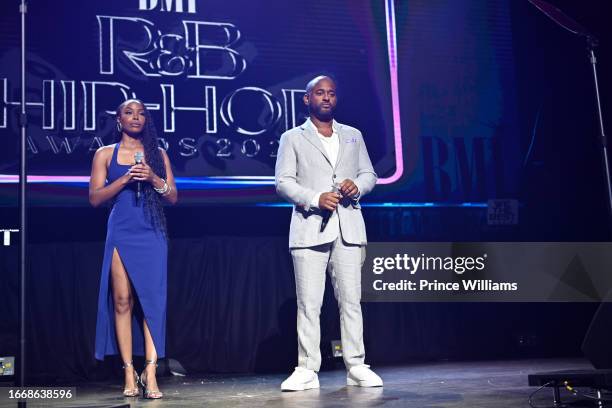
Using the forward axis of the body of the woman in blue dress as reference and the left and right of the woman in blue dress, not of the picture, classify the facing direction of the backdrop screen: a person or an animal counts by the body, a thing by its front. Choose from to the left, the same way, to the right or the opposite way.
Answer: the same way

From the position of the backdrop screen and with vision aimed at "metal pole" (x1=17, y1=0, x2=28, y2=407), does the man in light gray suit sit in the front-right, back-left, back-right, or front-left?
front-left

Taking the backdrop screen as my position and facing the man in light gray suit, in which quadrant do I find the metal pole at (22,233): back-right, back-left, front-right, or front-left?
front-right

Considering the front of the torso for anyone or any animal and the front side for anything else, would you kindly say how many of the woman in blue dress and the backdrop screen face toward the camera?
2

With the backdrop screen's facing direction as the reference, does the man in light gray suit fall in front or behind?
in front

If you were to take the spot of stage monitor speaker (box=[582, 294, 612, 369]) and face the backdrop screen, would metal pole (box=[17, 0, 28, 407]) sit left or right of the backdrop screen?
left

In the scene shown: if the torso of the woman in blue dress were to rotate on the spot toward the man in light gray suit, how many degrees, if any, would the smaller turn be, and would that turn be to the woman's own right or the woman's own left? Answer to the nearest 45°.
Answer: approximately 90° to the woman's own left

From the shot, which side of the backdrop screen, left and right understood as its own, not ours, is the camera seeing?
front

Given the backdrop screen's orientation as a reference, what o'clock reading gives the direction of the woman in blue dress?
The woman in blue dress is roughly at 1 o'clock from the backdrop screen.

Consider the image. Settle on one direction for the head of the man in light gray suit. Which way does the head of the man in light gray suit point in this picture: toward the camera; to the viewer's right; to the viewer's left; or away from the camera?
toward the camera

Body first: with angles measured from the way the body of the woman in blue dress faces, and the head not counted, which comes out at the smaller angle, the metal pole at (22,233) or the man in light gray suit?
the metal pole

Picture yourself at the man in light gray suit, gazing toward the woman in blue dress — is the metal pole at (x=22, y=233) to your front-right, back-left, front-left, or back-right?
front-left

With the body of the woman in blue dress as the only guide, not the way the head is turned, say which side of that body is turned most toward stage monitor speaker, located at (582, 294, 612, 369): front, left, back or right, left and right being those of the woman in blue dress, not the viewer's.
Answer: left

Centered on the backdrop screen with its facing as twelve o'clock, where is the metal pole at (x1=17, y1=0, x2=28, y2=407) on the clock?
The metal pole is roughly at 1 o'clock from the backdrop screen.

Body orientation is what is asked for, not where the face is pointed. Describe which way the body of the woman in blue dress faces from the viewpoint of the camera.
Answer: toward the camera
